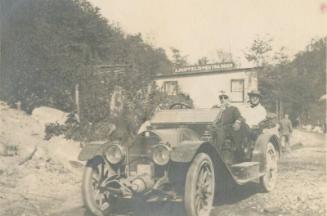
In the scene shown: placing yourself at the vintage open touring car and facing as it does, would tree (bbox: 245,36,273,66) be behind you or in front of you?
behind

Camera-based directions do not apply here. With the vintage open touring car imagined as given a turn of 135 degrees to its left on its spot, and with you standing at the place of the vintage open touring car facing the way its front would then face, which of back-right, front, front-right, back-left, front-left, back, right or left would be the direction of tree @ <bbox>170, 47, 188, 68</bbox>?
left

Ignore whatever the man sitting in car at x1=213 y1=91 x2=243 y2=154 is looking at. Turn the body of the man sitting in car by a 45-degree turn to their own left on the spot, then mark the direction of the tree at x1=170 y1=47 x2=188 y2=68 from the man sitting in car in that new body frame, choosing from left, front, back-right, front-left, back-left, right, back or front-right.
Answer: back-left

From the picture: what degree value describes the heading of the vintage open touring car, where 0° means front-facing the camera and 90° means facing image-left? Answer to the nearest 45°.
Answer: approximately 45°

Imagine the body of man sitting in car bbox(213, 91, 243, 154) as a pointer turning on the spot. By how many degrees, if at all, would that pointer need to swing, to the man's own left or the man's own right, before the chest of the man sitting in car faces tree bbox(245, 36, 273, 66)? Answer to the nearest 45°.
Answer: approximately 180°

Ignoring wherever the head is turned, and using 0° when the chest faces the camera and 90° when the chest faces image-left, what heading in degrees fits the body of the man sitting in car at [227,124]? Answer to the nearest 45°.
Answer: approximately 0°
